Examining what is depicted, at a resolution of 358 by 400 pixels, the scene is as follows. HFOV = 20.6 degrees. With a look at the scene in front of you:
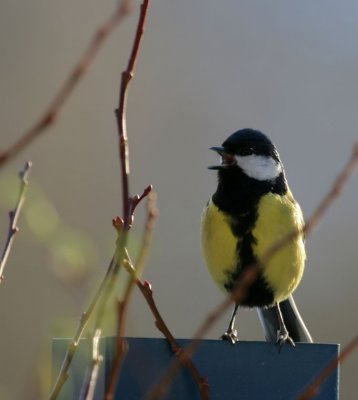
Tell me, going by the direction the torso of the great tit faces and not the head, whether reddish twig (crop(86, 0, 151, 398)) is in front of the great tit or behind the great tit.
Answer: in front

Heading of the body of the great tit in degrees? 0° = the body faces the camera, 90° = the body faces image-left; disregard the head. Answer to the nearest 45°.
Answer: approximately 0°

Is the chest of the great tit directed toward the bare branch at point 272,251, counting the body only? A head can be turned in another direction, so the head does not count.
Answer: yes

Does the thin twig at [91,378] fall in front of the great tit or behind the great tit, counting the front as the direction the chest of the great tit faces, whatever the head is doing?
in front
